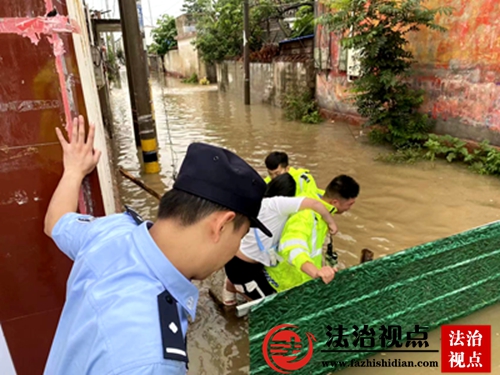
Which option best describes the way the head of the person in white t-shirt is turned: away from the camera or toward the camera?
away from the camera

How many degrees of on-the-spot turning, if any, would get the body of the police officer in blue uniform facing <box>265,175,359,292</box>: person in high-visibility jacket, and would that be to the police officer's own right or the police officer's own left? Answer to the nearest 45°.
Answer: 0° — they already face them

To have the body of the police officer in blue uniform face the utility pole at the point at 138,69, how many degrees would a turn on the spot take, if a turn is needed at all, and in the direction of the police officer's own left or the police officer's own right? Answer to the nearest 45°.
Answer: approximately 45° to the police officer's own left

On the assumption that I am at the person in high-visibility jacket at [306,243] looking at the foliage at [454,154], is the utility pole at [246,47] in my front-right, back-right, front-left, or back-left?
front-left

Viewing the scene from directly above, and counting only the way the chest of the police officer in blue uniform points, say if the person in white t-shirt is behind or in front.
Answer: in front

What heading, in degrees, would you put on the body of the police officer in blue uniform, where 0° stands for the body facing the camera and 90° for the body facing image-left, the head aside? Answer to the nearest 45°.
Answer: approximately 225°
